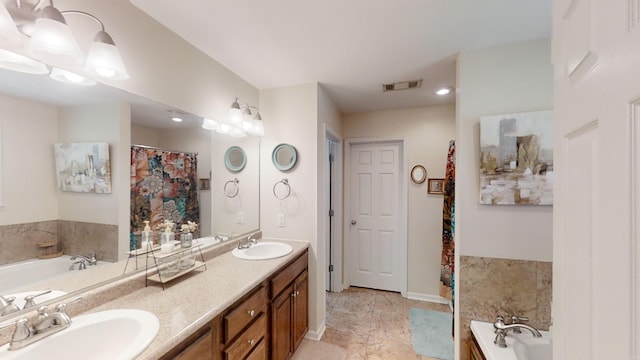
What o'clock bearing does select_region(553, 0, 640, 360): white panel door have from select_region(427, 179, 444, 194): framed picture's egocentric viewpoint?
The white panel door is roughly at 12 o'clock from the framed picture.

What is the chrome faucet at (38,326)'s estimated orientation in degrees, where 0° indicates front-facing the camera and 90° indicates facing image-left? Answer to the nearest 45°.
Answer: approximately 315°

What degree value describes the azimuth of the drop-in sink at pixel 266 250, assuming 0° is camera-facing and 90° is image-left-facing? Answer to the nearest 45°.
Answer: approximately 315°

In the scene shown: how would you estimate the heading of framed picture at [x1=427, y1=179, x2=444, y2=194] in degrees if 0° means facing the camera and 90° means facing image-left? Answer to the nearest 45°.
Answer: approximately 0°

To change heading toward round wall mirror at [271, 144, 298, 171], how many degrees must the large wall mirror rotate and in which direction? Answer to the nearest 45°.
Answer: approximately 45° to its left

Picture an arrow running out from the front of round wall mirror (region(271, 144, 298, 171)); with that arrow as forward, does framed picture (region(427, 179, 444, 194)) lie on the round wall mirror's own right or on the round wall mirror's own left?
on the round wall mirror's own left

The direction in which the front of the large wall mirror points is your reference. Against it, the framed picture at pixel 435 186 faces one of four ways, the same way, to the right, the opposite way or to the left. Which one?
to the right

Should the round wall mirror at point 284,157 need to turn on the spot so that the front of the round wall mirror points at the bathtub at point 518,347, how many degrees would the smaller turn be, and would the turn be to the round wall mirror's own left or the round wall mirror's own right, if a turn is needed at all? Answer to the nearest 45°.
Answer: approximately 45° to the round wall mirror's own left

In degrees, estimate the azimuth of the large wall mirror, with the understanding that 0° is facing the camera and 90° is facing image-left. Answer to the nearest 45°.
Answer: approximately 315°

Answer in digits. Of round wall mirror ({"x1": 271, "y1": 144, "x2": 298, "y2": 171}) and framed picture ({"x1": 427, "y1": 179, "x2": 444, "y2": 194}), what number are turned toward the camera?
2
